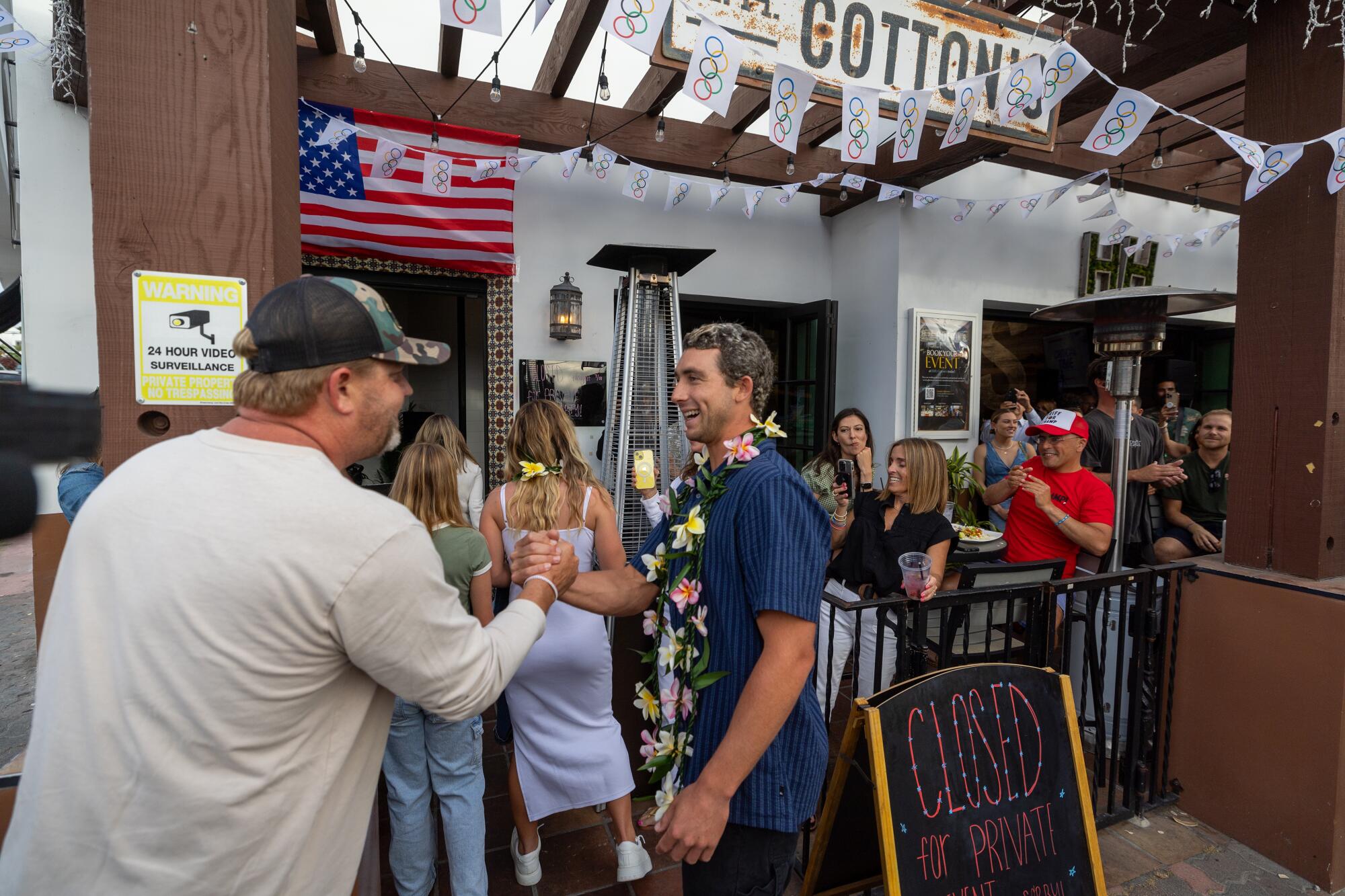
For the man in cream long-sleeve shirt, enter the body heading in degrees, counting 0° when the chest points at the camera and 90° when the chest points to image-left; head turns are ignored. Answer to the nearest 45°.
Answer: approximately 225°

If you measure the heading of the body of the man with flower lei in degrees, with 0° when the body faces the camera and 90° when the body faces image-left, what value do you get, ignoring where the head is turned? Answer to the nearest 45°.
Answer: approximately 90°

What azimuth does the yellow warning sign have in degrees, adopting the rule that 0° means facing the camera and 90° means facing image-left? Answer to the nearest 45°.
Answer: approximately 0°

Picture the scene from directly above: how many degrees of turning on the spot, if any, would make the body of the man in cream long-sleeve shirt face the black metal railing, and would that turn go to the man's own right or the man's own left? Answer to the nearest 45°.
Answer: approximately 45° to the man's own right

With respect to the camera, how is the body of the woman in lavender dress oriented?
away from the camera

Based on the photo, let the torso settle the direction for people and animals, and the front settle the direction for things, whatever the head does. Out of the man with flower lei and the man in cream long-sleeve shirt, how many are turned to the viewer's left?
1

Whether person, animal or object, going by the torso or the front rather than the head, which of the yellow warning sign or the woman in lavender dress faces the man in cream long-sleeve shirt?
the yellow warning sign

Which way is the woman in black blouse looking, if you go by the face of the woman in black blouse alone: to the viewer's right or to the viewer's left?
to the viewer's left
